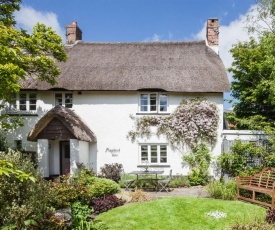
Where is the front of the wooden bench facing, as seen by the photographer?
facing the viewer and to the left of the viewer

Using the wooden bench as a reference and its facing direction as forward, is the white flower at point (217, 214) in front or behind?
in front

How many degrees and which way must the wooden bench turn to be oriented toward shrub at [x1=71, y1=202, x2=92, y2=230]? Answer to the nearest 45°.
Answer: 0° — it already faces it

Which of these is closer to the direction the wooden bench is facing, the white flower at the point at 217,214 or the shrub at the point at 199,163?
the white flower

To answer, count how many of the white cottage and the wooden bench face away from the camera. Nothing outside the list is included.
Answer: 0

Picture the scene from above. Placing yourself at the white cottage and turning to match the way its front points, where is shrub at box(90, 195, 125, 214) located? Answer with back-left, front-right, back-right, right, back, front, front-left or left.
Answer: front

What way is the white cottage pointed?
toward the camera
